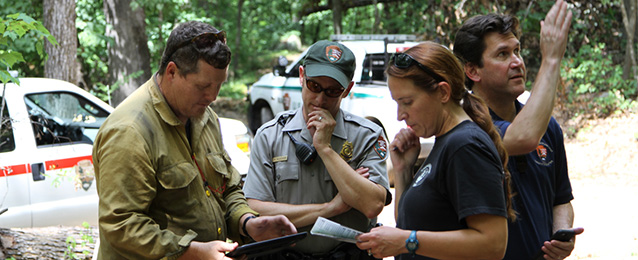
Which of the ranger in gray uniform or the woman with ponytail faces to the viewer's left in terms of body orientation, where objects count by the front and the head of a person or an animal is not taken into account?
the woman with ponytail

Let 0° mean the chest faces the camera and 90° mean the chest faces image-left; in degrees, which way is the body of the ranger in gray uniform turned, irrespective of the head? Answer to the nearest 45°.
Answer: approximately 0°

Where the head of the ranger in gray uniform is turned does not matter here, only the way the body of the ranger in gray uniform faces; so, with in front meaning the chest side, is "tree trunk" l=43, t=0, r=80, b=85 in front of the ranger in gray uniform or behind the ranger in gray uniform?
behind

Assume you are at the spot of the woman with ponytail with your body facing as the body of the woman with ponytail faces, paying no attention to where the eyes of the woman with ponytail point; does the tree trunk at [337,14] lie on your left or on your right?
on your right

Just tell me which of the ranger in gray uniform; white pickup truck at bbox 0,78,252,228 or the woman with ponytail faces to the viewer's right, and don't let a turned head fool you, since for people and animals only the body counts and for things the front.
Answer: the white pickup truck

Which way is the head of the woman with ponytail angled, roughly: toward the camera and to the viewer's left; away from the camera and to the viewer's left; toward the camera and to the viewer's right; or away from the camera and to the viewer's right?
toward the camera and to the viewer's left

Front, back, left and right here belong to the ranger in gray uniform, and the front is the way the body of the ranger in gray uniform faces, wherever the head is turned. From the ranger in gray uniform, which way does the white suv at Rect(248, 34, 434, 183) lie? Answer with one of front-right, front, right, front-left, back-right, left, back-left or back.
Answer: back

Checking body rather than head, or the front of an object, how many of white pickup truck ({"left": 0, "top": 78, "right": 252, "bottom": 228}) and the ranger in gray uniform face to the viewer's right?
1

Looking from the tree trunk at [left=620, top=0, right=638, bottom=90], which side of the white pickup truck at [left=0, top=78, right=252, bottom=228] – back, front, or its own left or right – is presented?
front

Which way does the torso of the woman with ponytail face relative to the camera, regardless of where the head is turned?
to the viewer's left
